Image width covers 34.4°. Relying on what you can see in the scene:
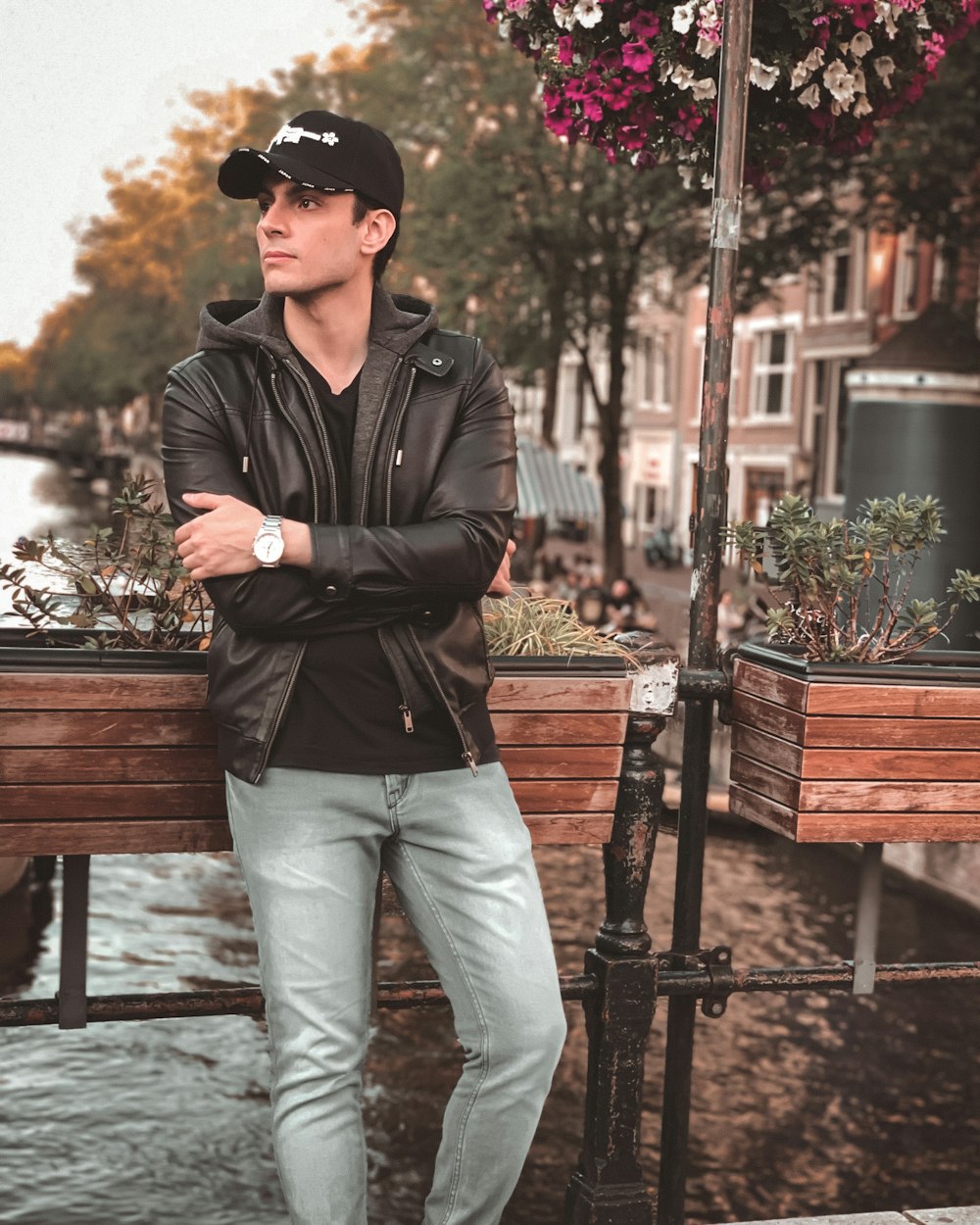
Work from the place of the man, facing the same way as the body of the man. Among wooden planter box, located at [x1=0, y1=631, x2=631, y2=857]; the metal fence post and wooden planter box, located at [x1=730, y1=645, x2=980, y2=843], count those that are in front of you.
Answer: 0

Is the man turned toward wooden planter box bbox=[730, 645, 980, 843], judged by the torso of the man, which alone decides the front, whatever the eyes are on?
no

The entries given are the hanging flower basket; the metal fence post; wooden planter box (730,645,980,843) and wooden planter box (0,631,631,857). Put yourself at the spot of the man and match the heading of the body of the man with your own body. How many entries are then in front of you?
0

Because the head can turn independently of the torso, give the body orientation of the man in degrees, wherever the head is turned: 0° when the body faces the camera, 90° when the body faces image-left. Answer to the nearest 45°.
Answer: approximately 0°

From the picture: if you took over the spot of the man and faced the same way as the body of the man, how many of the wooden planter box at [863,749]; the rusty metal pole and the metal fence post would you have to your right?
0

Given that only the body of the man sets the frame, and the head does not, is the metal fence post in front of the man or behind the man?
behind

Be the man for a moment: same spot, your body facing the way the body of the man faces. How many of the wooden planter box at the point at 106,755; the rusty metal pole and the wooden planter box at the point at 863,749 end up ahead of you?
0

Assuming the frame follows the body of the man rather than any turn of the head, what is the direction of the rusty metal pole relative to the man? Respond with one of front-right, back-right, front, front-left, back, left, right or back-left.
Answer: back-left

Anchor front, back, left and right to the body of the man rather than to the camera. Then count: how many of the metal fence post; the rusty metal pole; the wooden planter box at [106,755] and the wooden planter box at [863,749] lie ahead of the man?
0

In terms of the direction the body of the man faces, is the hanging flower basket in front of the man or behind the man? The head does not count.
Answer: behind
